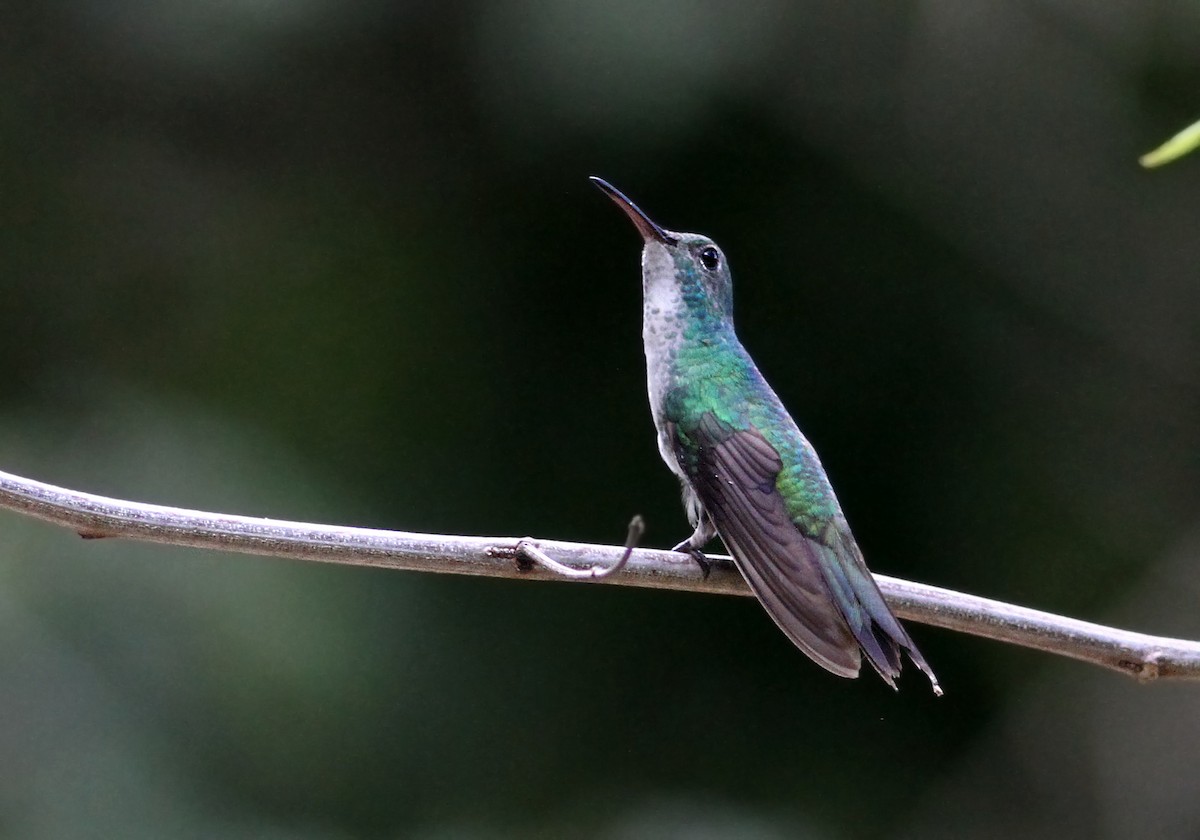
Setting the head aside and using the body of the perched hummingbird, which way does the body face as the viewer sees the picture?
to the viewer's left
